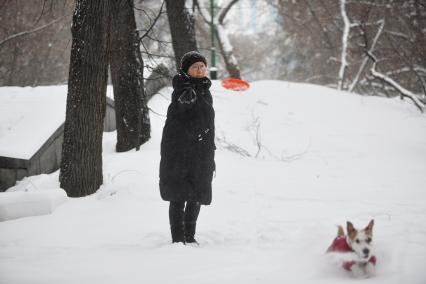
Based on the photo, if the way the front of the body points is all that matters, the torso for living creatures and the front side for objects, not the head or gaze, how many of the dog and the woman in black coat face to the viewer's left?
0

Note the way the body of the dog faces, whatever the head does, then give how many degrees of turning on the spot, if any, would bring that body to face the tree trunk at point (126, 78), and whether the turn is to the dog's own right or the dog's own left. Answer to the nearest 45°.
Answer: approximately 180°

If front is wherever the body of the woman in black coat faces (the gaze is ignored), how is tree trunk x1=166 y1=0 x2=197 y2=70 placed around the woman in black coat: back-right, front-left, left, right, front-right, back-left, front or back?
back-left

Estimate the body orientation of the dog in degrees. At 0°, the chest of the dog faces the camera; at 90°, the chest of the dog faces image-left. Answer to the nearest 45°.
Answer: approximately 315°

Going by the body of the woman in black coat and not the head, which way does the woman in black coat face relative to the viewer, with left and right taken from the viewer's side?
facing the viewer and to the right of the viewer
